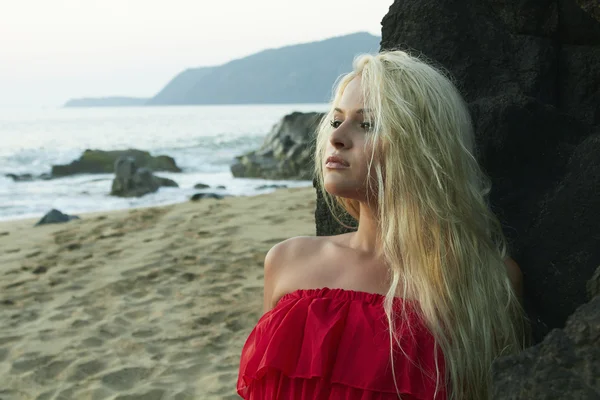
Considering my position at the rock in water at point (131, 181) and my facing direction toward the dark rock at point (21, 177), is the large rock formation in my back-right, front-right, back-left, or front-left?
back-left

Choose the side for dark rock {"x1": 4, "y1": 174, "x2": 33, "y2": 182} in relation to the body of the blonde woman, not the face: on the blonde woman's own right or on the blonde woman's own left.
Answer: on the blonde woman's own right

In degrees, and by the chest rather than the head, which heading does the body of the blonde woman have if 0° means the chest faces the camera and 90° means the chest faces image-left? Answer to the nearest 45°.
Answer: approximately 45°

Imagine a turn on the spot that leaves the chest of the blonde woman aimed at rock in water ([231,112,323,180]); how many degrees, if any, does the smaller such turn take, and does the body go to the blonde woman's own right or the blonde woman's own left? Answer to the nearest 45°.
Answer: approximately 135° to the blonde woman's own right

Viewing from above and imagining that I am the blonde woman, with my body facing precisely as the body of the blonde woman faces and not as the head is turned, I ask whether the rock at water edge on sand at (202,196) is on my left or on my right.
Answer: on my right

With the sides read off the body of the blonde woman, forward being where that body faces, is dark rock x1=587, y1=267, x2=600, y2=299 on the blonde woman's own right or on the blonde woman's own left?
on the blonde woman's own left

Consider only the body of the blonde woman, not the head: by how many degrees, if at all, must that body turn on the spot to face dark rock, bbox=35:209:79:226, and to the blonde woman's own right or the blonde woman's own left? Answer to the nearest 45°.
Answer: approximately 90° to the blonde woman's own right

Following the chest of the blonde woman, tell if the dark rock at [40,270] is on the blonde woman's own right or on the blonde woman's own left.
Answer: on the blonde woman's own right
